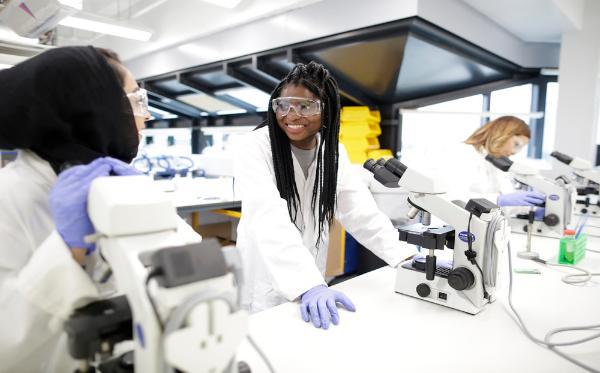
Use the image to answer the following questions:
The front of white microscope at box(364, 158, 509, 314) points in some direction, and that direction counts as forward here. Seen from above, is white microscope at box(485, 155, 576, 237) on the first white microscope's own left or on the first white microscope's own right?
on the first white microscope's own right

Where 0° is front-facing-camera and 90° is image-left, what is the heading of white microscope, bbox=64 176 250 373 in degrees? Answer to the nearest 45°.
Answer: approximately 135°

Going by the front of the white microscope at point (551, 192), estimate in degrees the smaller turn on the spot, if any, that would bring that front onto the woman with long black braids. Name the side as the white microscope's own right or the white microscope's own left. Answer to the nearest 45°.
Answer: approximately 45° to the white microscope's own left

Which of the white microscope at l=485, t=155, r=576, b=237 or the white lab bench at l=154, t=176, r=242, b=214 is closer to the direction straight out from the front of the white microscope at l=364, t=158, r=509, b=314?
the white lab bench

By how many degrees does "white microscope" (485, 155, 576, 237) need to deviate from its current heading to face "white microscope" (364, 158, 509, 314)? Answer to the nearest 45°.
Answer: approximately 90° to its left

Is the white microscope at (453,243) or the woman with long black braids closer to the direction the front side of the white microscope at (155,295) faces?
the woman with long black braids

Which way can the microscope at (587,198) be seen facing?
to the viewer's left

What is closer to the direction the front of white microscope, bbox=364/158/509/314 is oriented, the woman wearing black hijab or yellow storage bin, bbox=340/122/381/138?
the yellow storage bin

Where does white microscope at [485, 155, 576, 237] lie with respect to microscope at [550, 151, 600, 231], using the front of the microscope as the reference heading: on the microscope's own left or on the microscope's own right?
on the microscope's own left

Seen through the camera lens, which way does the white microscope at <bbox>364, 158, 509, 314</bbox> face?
facing away from the viewer and to the left of the viewer

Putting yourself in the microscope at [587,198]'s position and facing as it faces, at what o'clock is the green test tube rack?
The green test tube rack is roughly at 9 o'clock from the microscope.

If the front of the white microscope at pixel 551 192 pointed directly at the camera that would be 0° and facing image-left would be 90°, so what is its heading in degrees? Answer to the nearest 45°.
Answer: approximately 90°
